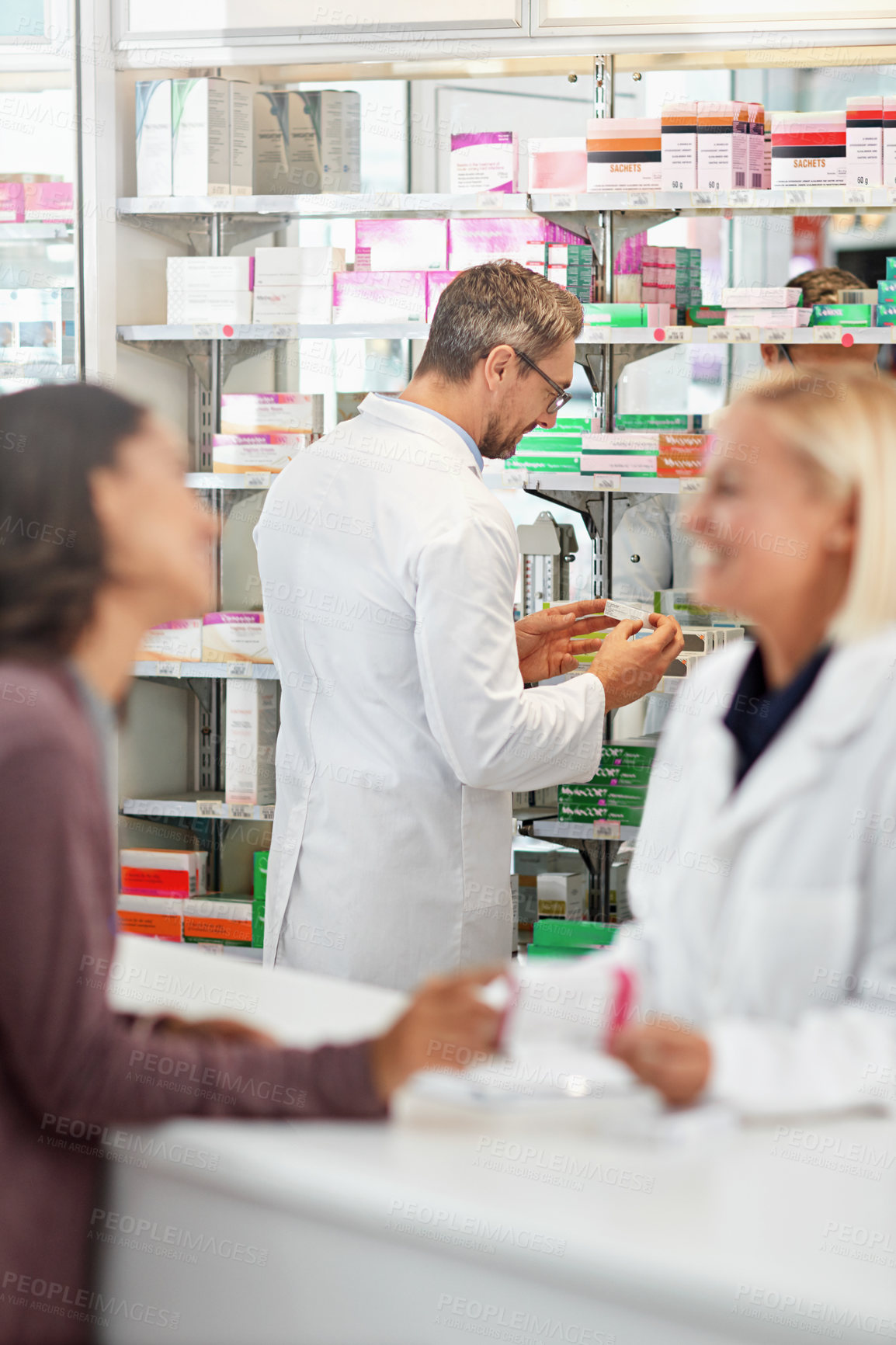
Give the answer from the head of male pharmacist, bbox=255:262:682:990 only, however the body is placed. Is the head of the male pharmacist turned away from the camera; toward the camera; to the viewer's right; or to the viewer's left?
to the viewer's right

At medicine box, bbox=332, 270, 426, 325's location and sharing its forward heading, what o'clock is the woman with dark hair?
The woman with dark hair is roughly at 12 o'clock from the medicine box.

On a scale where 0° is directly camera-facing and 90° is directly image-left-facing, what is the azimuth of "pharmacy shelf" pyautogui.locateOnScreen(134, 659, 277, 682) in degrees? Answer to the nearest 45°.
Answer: approximately 0°

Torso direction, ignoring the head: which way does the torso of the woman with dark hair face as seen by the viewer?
to the viewer's right

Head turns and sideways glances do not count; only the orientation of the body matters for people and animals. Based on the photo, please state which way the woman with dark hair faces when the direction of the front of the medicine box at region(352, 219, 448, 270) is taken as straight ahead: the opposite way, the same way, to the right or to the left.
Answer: to the left

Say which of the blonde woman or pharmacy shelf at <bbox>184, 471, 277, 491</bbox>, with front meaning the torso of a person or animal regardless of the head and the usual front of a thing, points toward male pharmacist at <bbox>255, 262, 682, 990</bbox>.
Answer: the pharmacy shelf

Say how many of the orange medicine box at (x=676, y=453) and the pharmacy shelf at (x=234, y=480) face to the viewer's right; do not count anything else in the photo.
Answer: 0
